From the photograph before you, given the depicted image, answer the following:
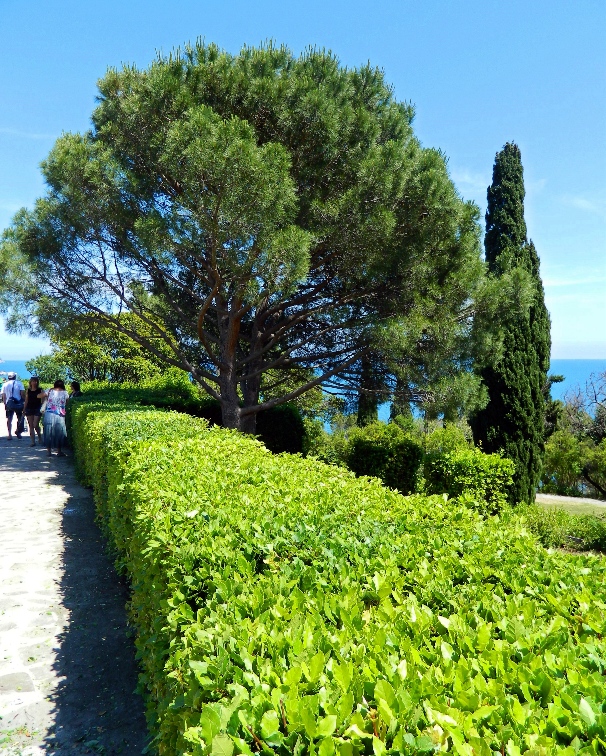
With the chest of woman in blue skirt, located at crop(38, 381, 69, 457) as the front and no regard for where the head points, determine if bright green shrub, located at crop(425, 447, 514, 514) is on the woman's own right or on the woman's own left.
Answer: on the woman's own right

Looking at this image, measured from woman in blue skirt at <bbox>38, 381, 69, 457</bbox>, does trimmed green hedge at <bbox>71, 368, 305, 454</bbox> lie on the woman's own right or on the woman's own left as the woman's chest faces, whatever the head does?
on the woman's own right

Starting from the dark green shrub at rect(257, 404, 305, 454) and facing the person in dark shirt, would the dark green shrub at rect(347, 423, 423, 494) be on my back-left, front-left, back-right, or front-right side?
back-left

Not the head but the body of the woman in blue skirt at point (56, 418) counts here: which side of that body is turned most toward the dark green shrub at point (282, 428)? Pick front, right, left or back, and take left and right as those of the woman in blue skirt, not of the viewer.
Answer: right

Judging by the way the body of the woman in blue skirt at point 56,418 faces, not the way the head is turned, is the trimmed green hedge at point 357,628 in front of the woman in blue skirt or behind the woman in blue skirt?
behind

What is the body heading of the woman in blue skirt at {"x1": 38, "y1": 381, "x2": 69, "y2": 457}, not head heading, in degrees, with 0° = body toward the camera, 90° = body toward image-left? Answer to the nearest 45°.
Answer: approximately 180°

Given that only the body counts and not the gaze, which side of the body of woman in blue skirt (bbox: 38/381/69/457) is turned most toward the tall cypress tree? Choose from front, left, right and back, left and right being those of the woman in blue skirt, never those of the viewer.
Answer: right
